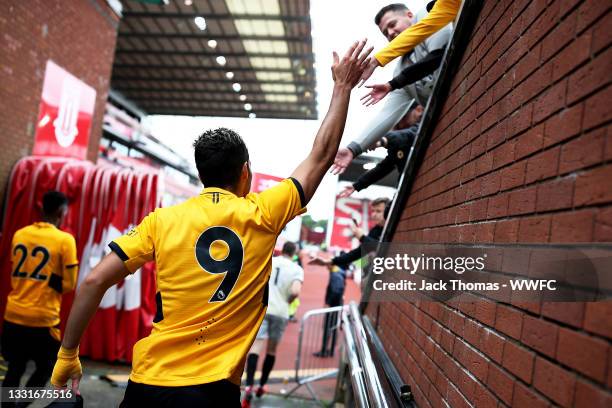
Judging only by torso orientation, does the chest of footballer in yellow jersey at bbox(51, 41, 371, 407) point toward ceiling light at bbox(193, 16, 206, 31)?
yes

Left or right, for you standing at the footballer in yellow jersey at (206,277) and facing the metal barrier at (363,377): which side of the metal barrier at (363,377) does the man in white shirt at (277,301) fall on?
left

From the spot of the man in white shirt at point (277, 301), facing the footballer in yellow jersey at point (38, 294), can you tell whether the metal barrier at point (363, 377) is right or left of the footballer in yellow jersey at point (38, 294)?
left

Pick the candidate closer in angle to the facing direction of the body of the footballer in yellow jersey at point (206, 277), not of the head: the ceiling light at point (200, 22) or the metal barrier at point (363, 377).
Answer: the ceiling light

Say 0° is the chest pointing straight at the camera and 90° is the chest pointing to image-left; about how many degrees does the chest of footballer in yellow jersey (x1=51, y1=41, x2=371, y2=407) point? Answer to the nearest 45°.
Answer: approximately 180°

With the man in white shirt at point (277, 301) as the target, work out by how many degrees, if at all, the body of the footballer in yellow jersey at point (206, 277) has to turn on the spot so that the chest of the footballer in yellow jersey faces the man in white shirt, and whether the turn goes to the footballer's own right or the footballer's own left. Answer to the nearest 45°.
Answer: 0° — they already face them

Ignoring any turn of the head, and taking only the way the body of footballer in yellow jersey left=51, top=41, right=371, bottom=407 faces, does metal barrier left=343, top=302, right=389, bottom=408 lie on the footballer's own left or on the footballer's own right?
on the footballer's own right

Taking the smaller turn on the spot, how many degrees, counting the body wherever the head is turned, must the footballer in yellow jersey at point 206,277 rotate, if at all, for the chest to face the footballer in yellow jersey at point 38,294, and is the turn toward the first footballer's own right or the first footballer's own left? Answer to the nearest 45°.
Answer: approximately 45° to the first footballer's own left
